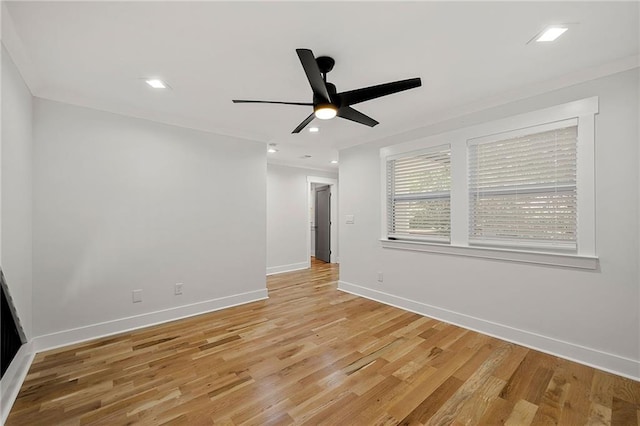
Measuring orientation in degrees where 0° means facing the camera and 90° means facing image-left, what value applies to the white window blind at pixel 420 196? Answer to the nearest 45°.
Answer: approximately 45°

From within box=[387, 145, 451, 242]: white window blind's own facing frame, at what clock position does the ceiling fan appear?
The ceiling fan is roughly at 11 o'clock from the white window blind.

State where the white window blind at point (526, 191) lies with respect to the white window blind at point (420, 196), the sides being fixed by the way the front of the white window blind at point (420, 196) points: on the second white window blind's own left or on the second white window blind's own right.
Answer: on the second white window blind's own left

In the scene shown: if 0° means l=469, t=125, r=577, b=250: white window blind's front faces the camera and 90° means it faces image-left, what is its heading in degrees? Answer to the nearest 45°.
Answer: approximately 45°

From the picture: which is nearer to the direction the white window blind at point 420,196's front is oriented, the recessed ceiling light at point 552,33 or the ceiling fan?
the ceiling fan

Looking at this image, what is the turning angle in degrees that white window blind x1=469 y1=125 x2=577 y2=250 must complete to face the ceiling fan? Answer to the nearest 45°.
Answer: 0° — it already faces it

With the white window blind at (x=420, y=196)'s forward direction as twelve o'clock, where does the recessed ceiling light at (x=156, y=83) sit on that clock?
The recessed ceiling light is roughly at 12 o'clock from the white window blind.
